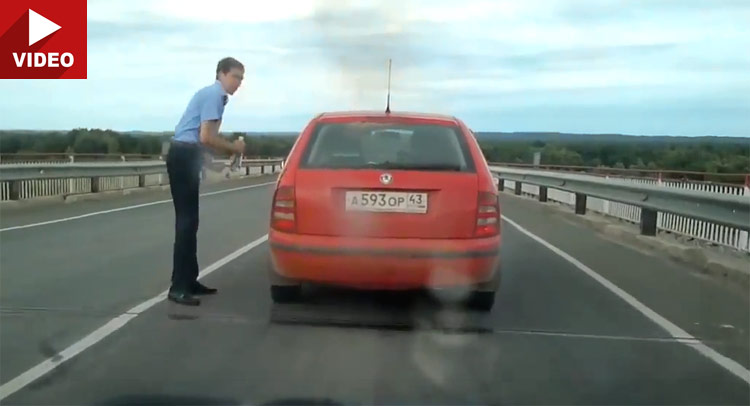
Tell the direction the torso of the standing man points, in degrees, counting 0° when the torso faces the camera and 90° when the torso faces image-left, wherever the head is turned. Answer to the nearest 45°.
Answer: approximately 270°

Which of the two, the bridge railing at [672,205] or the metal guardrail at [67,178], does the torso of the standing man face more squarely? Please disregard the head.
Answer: the bridge railing

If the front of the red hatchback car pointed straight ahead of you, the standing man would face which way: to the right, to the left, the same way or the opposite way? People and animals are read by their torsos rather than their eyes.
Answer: to the right

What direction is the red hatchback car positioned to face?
away from the camera

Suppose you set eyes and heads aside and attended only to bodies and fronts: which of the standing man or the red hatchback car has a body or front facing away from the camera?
the red hatchback car

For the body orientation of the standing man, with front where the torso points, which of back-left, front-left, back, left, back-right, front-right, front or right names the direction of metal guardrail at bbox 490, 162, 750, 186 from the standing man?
front-left

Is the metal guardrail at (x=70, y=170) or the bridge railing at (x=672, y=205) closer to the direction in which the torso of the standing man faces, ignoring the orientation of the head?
the bridge railing

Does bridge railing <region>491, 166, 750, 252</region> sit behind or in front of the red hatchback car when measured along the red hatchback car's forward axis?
in front

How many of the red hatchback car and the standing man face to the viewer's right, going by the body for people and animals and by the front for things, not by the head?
1
